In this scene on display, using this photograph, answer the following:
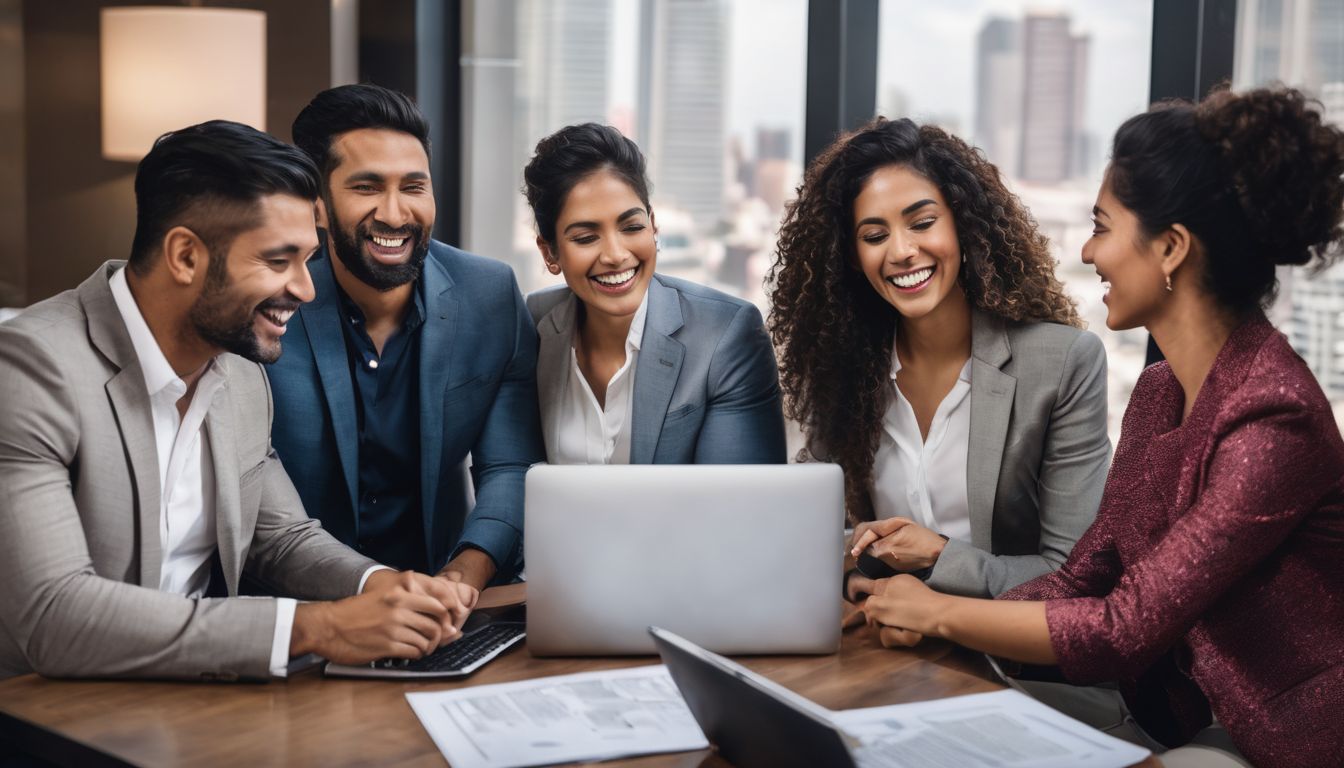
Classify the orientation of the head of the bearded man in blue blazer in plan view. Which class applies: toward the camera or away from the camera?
toward the camera

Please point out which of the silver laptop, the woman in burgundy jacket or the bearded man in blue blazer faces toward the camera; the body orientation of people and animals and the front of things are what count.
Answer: the bearded man in blue blazer

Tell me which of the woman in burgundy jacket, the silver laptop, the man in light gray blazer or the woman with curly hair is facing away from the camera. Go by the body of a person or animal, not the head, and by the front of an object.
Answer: the silver laptop

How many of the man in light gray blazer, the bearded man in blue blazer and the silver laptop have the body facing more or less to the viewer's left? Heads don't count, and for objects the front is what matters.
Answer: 0

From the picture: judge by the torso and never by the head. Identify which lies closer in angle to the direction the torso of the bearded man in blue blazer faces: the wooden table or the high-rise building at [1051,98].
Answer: the wooden table

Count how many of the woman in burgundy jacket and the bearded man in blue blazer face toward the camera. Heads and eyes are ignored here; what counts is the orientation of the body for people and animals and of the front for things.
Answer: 1

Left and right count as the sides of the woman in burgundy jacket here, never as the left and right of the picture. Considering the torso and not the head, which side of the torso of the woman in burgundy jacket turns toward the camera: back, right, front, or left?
left

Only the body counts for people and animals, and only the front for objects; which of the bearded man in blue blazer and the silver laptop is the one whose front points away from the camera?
the silver laptop

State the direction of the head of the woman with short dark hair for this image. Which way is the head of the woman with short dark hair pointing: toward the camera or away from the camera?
toward the camera

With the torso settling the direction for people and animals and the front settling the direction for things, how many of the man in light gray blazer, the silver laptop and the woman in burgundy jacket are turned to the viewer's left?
1

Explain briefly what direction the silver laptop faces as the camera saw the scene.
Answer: facing away from the viewer

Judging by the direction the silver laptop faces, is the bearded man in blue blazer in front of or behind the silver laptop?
in front

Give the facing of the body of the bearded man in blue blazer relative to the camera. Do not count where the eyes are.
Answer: toward the camera

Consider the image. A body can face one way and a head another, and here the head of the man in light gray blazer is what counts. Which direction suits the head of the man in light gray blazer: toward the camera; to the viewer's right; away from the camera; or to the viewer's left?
to the viewer's right

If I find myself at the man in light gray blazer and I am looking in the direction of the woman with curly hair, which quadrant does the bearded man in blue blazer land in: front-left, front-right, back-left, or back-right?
front-left

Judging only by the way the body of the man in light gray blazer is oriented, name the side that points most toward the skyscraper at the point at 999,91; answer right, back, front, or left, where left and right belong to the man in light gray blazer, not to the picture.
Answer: left
